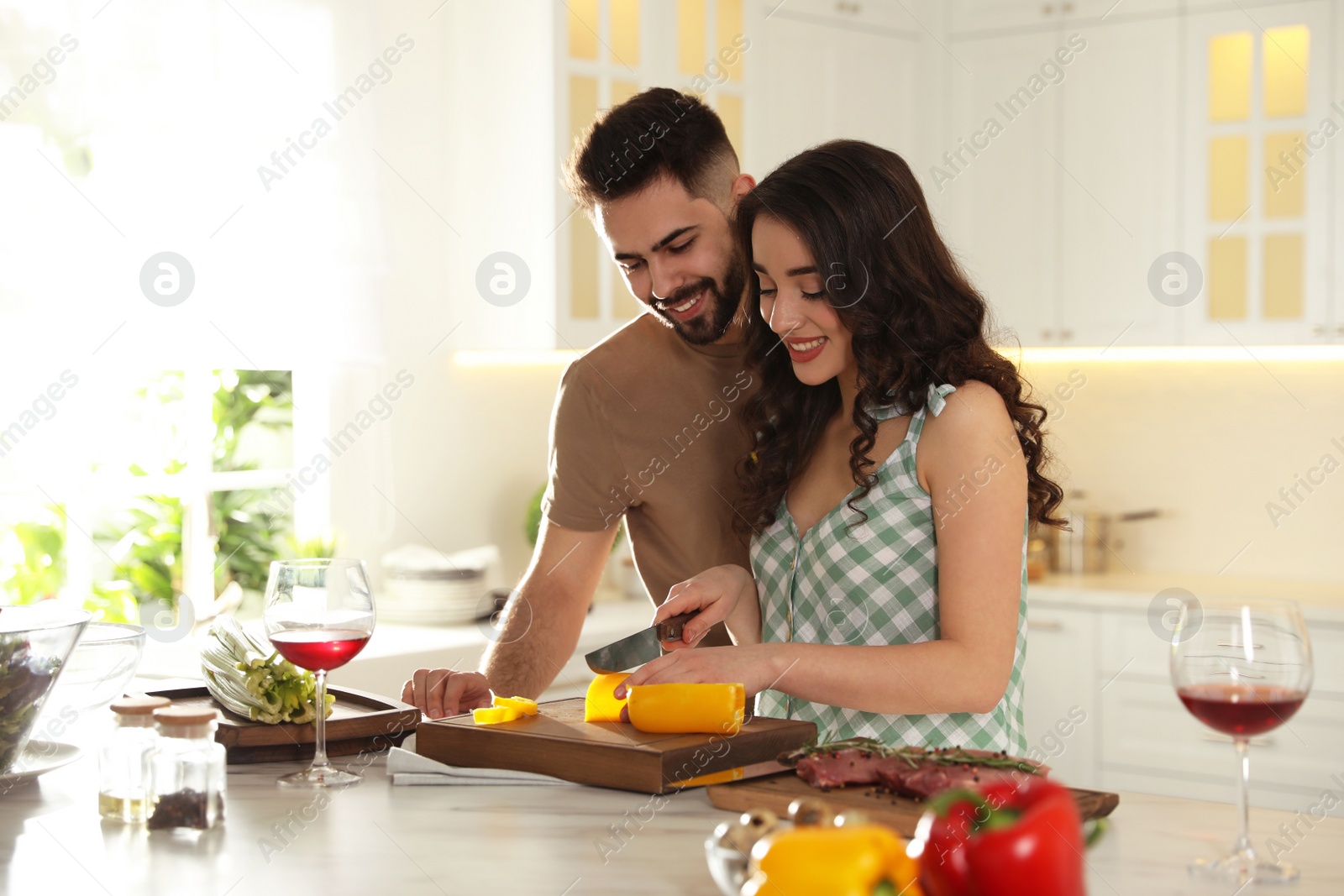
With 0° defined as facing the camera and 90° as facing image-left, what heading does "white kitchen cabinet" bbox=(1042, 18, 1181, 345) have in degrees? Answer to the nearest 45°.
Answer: approximately 0°

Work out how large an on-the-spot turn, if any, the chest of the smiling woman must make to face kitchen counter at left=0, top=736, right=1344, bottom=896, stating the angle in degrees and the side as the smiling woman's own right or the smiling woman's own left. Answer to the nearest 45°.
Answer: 0° — they already face it

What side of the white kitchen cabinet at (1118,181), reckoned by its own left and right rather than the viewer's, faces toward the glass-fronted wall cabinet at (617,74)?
right

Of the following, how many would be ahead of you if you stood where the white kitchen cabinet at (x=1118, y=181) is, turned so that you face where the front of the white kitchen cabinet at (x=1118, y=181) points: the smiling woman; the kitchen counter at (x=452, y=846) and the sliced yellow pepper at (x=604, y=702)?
3

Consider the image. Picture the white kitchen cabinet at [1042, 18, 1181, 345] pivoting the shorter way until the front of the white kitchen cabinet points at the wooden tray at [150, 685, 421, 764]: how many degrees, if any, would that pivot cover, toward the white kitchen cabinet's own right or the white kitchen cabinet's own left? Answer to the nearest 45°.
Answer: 0° — it already faces it

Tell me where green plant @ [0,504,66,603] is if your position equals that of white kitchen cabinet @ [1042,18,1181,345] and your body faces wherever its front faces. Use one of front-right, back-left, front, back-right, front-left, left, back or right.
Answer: front-right

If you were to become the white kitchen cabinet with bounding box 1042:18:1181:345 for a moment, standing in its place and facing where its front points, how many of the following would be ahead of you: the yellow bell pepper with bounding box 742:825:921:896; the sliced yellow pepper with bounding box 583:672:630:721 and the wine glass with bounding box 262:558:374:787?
3

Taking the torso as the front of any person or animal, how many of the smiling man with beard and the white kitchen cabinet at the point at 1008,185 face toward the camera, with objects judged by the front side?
2

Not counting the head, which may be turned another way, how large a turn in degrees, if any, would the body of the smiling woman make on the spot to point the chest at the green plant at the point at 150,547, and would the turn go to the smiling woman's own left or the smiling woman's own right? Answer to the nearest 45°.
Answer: approximately 90° to the smiling woman's own right

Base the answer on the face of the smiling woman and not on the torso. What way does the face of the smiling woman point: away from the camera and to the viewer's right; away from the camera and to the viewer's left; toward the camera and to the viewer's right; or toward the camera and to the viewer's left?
toward the camera and to the viewer's left
